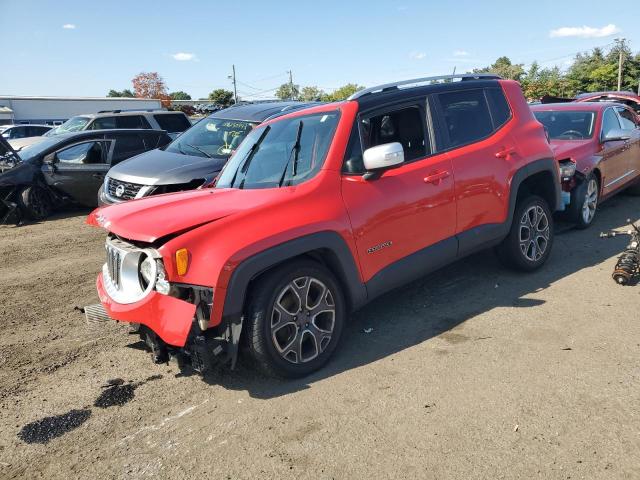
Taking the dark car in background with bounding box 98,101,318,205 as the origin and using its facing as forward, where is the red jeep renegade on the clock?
The red jeep renegade is roughly at 10 o'clock from the dark car in background.

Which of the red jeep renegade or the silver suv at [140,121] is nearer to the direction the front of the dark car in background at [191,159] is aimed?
the red jeep renegade

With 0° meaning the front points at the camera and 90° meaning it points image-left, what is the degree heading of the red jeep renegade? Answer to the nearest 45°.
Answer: approximately 45°

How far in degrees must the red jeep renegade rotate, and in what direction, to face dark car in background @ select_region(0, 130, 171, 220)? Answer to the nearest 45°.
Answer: approximately 90° to its right

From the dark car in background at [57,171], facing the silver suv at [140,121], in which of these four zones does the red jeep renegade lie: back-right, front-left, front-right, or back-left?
back-right
